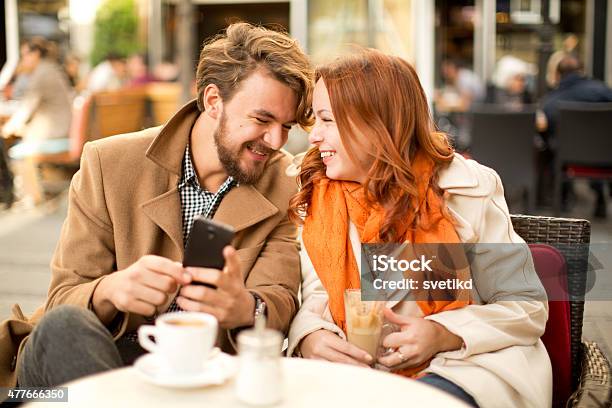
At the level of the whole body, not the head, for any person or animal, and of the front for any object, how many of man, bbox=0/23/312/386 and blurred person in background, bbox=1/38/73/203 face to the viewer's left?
1

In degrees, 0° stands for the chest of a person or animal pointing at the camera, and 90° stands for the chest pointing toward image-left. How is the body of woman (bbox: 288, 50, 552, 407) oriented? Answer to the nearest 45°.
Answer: approximately 45°

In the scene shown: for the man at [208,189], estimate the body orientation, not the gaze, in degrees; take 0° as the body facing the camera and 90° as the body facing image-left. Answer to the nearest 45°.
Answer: approximately 315°

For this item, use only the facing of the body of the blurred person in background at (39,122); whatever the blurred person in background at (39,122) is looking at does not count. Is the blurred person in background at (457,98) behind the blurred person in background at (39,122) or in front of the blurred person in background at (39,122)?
behind

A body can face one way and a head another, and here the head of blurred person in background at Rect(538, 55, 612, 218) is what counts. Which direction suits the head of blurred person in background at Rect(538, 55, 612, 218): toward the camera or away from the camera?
away from the camera

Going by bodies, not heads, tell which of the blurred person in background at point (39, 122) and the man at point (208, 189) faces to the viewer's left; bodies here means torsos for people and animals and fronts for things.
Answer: the blurred person in background

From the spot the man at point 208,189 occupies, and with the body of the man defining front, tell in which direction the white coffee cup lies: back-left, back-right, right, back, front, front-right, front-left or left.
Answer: front-right

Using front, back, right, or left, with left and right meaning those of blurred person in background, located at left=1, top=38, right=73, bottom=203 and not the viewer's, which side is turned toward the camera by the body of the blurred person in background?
left
